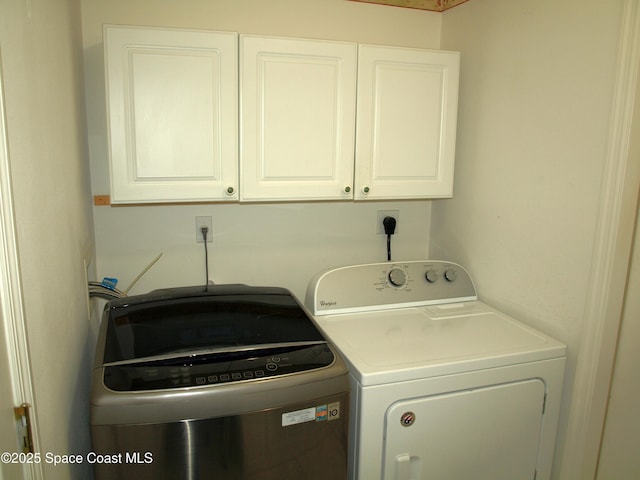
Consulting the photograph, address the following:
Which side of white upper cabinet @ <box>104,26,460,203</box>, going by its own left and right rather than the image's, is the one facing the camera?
front

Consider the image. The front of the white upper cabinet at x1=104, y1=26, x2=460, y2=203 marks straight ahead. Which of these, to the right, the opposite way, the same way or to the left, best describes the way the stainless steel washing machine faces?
the same way

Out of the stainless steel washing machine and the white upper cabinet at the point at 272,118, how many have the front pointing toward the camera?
2

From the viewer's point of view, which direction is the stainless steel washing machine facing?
toward the camera

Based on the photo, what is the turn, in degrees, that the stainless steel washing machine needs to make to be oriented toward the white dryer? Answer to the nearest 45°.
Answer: approximately 90° to its left
